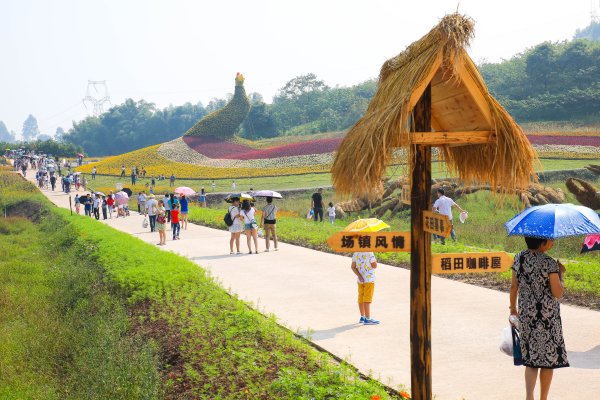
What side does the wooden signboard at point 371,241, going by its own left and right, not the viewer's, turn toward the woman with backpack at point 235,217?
back

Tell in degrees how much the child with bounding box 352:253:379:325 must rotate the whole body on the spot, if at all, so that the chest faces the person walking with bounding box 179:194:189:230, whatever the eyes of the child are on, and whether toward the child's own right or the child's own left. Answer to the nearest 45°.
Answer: approximately 180°

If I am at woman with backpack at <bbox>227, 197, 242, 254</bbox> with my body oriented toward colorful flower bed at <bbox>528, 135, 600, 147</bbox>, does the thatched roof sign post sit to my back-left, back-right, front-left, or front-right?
back-right

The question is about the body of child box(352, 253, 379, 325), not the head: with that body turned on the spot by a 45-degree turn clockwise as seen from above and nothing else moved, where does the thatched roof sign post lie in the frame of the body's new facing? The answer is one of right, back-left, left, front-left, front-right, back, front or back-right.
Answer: front
